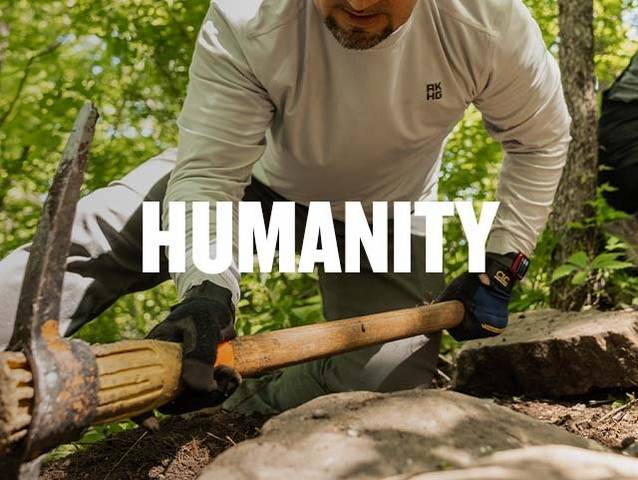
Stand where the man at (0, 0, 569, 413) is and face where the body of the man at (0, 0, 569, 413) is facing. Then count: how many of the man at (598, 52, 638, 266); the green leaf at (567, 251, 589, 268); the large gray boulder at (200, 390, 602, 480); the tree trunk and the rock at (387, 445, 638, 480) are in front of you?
2

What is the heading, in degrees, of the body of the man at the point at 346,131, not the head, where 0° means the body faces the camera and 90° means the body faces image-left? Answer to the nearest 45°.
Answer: approximately 0°

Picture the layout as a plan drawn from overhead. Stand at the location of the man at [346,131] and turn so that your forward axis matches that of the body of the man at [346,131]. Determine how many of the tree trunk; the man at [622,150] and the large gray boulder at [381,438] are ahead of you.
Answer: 1

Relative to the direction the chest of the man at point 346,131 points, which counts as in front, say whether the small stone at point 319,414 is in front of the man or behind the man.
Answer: in front

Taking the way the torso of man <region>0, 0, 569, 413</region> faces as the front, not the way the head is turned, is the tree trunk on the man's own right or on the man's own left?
on the man's own left

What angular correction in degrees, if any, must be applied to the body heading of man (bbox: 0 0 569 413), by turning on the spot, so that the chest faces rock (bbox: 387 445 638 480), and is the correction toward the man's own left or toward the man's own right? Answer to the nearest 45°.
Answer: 0° — they already face it

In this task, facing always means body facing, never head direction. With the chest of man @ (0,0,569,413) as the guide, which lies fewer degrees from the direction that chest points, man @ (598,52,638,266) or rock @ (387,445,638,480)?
the rock

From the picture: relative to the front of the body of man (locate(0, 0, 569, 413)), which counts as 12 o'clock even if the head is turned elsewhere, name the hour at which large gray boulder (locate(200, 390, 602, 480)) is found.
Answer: The large gray boulder is roughly at 12 o'clock from the man.

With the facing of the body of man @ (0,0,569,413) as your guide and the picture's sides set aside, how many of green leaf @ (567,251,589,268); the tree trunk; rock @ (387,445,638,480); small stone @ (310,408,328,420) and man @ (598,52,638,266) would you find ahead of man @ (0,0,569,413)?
2

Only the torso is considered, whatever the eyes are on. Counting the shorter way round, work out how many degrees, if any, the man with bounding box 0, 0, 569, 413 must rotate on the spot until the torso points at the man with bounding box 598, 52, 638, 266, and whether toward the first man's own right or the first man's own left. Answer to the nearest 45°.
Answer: approximately 135° to the first man's own left

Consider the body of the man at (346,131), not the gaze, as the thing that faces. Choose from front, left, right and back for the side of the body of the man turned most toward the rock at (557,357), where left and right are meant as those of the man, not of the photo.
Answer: left
